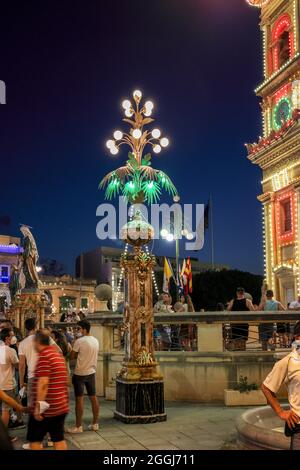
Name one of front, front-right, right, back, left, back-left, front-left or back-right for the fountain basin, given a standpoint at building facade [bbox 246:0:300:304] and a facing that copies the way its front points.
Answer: front-left

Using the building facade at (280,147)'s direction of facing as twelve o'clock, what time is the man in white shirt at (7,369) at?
The man in white shirt is roughly at 11 o'clock from the building facade.

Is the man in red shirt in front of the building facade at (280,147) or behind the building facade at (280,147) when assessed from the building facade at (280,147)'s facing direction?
in front

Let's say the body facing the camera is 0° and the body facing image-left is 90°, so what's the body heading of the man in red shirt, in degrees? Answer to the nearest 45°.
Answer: approximately 135°

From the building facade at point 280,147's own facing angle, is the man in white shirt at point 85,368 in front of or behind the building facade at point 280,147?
in front

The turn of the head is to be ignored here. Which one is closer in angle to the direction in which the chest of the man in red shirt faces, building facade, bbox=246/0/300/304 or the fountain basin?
the building facade

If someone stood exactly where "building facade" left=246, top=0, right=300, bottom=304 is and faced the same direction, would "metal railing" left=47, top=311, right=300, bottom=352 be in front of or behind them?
in front
